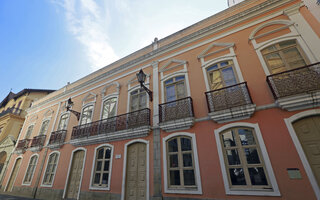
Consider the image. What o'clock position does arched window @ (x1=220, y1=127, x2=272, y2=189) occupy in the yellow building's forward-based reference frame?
The arched window is roughly at 10 o'clock from the yellow building.

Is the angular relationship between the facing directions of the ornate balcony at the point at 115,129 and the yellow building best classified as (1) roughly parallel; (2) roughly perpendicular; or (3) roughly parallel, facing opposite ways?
roughly parallel

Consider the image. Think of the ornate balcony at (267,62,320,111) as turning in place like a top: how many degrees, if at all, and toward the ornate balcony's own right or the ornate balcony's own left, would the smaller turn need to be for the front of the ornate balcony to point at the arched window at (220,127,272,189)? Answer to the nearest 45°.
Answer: approximately 45° to the ornate balcony's own right

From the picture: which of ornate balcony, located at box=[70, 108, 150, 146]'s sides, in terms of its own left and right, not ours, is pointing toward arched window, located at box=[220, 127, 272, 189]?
left

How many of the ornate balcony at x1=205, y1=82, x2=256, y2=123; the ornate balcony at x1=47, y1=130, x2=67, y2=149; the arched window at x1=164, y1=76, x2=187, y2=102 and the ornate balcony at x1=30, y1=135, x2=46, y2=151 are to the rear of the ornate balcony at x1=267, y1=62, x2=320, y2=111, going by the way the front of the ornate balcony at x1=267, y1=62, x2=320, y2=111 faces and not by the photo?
0

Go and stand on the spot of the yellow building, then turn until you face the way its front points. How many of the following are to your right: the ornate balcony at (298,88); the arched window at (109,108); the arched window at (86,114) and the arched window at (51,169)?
0

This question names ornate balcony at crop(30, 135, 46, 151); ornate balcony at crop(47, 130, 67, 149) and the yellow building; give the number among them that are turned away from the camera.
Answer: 0

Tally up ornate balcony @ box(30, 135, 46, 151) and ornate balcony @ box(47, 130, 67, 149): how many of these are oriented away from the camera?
0

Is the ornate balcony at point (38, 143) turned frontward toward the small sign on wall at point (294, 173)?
no

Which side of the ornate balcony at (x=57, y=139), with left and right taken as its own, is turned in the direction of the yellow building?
right

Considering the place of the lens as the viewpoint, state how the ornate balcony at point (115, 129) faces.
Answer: facing the viewer and to the left of the viewer

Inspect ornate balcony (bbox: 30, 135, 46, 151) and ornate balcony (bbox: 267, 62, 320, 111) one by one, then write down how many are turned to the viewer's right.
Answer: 0

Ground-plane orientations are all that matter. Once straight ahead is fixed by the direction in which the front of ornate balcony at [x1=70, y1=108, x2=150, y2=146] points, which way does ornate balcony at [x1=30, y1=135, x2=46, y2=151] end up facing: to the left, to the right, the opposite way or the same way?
the same way

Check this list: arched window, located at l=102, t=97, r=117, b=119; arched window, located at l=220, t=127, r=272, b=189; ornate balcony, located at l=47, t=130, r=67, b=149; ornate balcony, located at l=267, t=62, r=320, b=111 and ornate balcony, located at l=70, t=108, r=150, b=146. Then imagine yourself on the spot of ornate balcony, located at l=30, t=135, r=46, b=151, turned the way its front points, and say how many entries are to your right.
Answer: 0

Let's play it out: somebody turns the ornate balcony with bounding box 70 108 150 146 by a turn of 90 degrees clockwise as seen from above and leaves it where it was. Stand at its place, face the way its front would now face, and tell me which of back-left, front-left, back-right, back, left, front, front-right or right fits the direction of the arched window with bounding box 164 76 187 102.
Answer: back

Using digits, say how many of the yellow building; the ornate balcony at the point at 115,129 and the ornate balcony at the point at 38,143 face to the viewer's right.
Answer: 0

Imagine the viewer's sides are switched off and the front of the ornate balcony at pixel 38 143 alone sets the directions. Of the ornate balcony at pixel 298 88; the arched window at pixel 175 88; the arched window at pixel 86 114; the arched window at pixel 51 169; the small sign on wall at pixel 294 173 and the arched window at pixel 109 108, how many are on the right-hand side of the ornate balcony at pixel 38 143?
0

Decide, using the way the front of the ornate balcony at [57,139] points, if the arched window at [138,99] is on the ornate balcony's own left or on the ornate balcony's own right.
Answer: on the ornate balcony's own left
